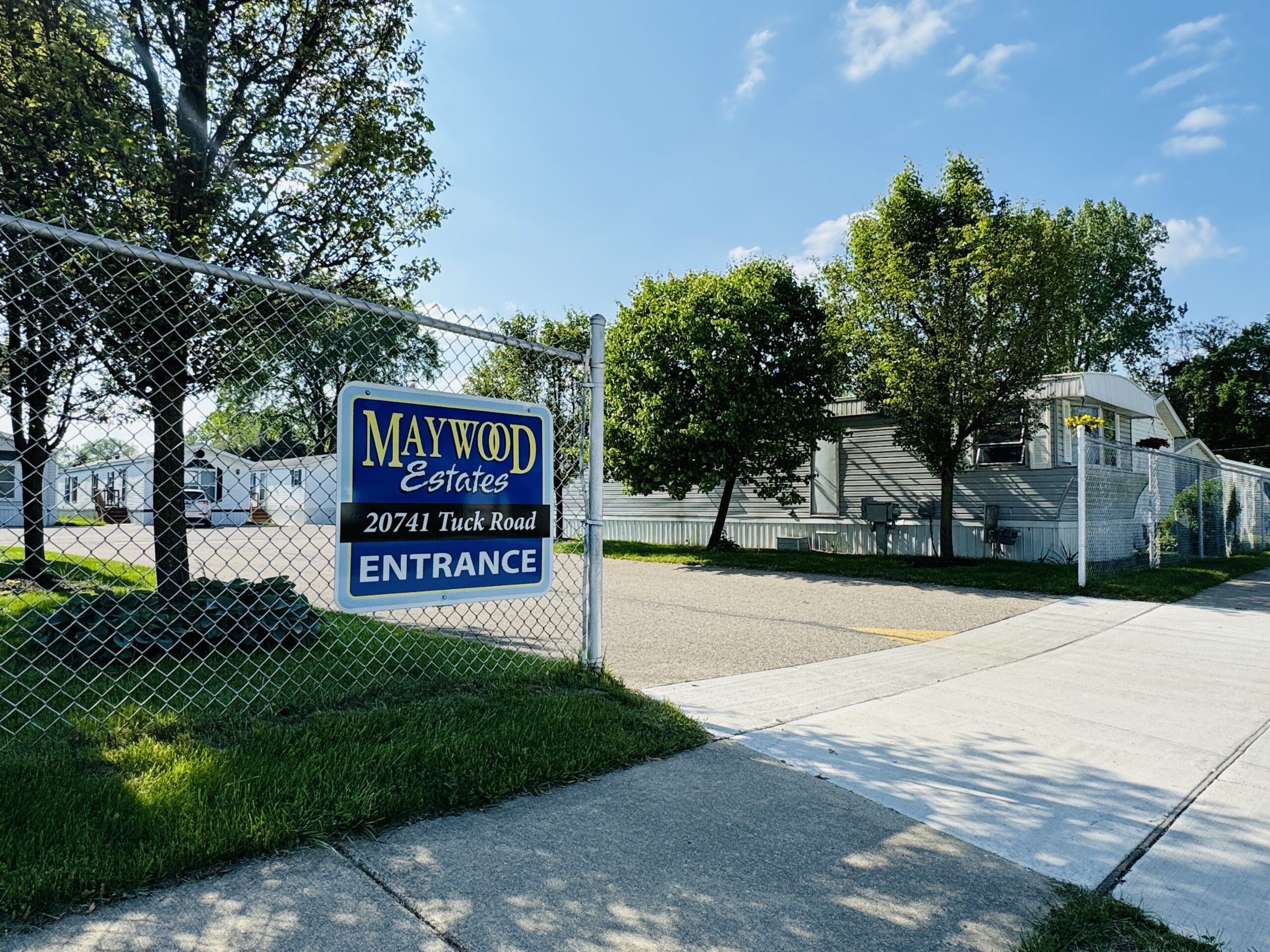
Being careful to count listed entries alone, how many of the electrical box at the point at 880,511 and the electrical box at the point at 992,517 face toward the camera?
2

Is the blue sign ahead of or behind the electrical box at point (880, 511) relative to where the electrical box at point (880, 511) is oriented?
ahead

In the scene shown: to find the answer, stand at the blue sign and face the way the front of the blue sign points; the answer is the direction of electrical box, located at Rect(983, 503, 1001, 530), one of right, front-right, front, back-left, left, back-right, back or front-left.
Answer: left

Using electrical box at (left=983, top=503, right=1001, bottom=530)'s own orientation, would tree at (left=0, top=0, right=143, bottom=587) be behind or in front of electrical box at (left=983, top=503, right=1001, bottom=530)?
in front

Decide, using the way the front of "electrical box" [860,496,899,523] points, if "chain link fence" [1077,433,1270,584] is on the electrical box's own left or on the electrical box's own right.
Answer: on the electrical box's own left

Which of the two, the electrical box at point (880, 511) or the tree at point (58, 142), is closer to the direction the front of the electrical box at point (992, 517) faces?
the tree

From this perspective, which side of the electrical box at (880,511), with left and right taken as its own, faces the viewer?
front

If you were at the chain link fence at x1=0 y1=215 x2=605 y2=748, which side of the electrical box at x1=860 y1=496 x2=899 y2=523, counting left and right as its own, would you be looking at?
front

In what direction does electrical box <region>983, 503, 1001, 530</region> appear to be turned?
toward the camera
